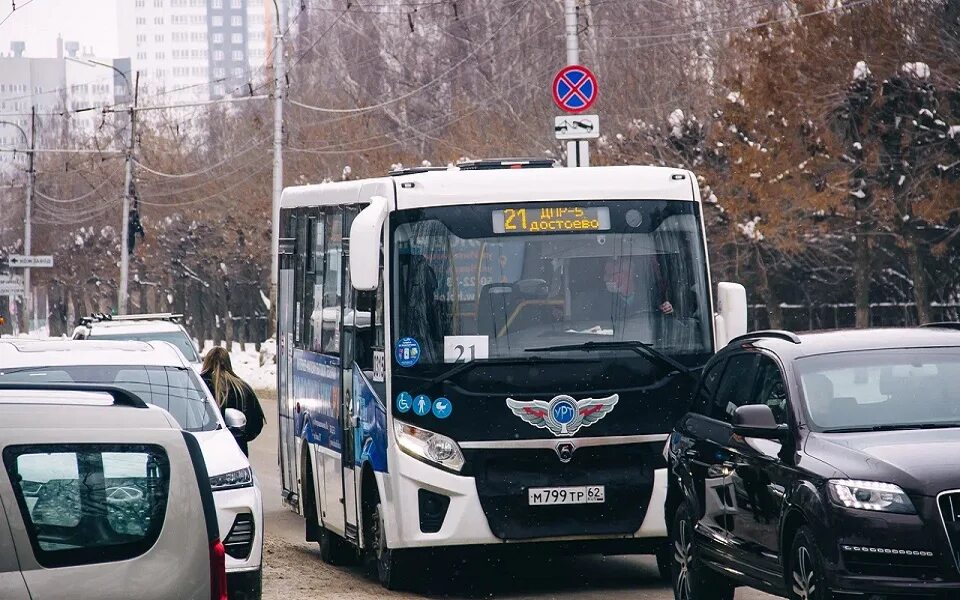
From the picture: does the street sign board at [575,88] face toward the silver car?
yes

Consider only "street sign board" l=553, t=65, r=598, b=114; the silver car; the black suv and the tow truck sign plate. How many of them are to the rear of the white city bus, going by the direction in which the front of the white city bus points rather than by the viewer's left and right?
2

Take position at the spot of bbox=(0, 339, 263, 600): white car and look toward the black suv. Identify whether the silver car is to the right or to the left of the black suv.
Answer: right

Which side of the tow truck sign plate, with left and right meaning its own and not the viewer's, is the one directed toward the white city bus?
front

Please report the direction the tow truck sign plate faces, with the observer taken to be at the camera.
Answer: facing the viewer

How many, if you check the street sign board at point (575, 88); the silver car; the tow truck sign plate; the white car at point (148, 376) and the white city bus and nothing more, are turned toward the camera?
4

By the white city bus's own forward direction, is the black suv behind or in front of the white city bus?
in front

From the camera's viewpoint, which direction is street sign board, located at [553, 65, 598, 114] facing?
toward the camera

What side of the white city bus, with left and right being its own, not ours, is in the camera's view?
front

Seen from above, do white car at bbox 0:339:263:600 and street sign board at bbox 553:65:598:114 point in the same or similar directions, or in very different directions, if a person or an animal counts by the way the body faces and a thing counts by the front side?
same or similar directions

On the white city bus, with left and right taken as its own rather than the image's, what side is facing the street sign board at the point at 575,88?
back

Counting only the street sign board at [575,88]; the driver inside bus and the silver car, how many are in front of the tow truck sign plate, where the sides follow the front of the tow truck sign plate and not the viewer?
2
